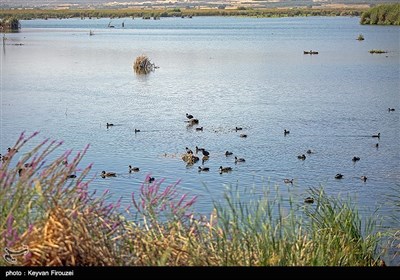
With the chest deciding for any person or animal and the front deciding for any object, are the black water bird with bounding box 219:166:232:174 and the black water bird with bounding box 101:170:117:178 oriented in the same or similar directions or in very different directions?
same or similar directions

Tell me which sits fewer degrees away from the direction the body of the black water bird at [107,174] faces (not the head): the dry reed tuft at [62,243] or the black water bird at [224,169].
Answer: the dry reed tuft

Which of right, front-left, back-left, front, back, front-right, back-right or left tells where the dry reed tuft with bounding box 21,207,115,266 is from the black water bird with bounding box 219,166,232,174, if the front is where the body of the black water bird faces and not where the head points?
left

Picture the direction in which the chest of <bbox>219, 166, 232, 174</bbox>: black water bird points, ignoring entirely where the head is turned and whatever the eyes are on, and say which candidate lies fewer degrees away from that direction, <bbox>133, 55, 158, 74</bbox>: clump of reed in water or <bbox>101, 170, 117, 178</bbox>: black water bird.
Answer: the black water bird

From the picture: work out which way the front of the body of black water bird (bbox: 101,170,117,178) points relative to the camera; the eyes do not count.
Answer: to the viewer's left

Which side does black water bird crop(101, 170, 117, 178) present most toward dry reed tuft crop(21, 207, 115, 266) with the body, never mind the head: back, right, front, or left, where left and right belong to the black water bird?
left

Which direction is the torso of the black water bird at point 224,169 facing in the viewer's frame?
to the viewer's left

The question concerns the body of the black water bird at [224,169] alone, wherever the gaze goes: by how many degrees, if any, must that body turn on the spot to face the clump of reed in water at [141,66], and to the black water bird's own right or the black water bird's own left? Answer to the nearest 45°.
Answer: approximately 90° to the black water bird's own right

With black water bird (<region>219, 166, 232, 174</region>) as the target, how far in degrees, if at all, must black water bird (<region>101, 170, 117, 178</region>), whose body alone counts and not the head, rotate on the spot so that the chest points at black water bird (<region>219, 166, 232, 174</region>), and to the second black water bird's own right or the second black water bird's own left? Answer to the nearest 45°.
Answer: approximately 180°

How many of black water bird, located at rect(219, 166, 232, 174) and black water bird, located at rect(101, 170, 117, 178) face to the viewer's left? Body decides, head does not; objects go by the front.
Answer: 2
